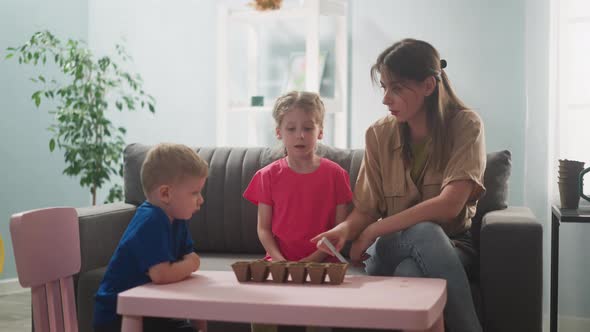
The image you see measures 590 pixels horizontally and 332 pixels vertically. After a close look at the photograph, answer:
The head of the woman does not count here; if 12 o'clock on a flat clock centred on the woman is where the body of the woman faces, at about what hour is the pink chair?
The pink chair is roughly at 12 o'clock from the woman.

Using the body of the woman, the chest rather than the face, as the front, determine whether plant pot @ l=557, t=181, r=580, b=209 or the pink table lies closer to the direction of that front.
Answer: the pink table

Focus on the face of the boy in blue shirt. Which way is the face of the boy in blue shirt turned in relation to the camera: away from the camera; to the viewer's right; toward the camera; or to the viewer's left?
to the viewer's right

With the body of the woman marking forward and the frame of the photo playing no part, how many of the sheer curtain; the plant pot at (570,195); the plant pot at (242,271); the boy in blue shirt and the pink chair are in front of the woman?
3

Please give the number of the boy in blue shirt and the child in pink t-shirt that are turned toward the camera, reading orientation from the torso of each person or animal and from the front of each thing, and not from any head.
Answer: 1

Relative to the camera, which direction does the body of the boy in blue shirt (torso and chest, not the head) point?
to the viewer's right

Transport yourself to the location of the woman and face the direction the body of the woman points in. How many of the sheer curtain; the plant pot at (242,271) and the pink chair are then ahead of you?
2

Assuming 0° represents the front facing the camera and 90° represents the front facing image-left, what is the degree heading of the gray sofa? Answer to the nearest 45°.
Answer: approximately 0°
